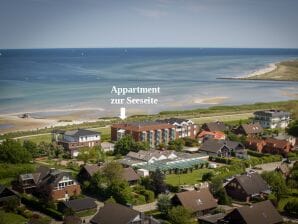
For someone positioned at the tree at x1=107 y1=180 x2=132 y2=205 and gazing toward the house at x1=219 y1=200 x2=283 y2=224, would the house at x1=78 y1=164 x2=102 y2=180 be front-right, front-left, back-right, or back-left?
back-left

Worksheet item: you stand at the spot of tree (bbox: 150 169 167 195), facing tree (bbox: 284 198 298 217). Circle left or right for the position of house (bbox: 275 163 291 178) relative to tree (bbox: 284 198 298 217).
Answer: left

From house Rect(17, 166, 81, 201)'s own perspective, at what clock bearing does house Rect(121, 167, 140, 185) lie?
house Rect(121, 167, 140, 185) is roughly at 10 o'clock from house Rect(17, 166, 81, 201).

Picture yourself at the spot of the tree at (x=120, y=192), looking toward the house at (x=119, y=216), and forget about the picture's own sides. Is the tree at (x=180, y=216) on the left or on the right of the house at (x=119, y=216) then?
left

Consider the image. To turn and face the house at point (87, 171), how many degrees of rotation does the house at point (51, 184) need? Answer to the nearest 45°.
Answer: approximately 90° to its left

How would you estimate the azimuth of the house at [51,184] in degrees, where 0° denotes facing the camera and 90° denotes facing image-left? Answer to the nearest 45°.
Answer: approximately 315°

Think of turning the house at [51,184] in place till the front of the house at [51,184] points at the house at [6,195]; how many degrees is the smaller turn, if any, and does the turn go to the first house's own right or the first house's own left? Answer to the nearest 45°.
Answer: approximately 90° to the first house's own right

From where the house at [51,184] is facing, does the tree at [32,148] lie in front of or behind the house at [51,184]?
behind

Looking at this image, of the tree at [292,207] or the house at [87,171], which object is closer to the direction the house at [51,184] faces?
the tree
